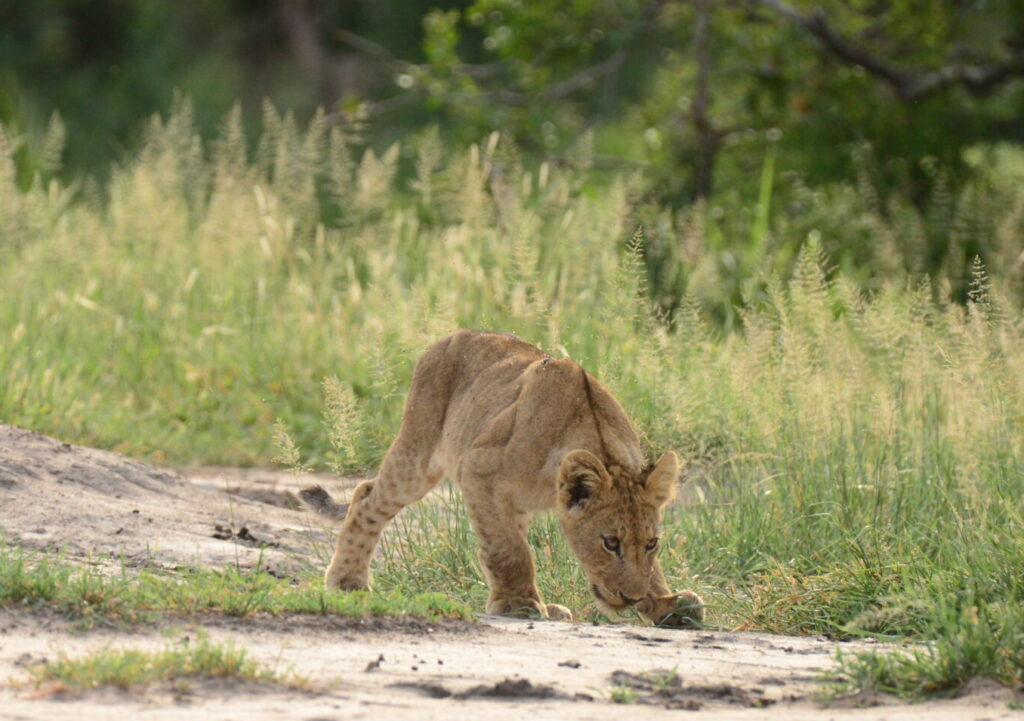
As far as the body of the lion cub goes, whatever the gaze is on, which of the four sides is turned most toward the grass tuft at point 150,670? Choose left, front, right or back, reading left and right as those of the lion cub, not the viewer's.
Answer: right

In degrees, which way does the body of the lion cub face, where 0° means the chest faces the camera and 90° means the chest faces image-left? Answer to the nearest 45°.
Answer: approximately 315°

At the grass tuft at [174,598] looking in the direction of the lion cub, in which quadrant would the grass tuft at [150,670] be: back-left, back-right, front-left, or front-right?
back-right

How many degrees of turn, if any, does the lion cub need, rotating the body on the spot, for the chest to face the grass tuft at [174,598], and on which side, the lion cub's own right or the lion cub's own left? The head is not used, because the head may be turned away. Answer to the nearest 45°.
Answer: approximately 90° to the lion cub's own right
